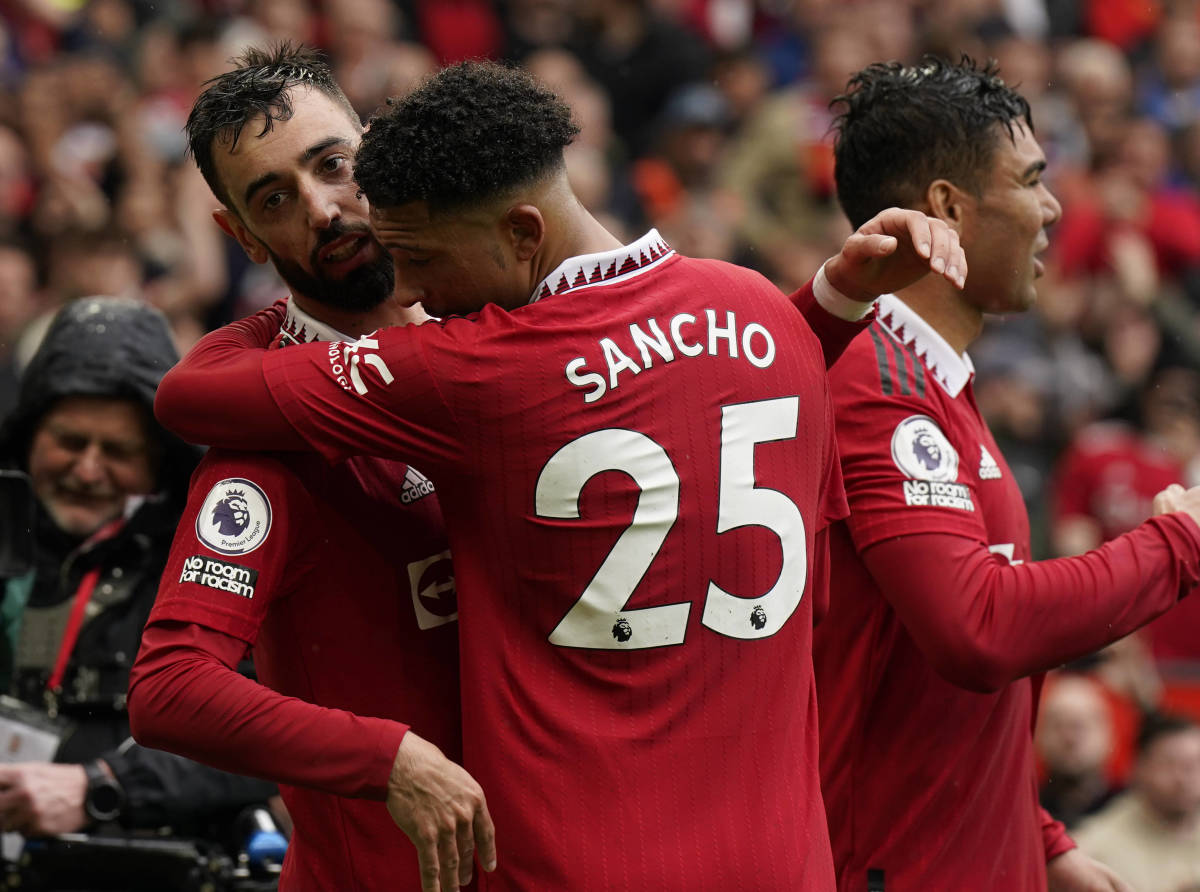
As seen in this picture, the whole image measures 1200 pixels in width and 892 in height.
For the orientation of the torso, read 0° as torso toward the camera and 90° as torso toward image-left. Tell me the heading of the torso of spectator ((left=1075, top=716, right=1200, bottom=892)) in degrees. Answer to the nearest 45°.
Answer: approximately 0°

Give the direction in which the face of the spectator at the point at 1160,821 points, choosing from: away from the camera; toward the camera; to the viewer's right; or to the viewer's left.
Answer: toward the camera

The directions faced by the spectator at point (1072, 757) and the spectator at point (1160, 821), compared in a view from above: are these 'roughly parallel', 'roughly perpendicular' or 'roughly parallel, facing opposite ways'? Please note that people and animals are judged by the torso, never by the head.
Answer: roughly parallel

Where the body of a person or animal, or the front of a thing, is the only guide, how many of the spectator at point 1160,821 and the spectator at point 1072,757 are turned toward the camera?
2

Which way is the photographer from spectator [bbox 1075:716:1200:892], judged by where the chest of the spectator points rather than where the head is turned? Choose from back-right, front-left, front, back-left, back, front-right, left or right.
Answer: front-right

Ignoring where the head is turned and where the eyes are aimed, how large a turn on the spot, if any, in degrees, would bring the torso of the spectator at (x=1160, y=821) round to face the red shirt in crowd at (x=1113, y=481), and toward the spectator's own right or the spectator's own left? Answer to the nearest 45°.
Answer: approximately 180°

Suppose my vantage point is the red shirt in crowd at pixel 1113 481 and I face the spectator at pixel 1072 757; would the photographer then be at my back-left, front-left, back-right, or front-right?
front-right

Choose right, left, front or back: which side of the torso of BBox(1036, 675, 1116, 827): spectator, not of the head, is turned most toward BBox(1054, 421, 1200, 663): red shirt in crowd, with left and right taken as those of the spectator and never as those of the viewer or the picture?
back

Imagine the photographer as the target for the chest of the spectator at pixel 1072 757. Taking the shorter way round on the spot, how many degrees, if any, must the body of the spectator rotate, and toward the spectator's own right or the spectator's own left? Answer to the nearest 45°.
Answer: approximately 45° to the spectator's own right

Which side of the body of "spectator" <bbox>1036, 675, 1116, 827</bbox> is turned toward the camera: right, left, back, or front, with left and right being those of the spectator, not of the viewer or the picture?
front
